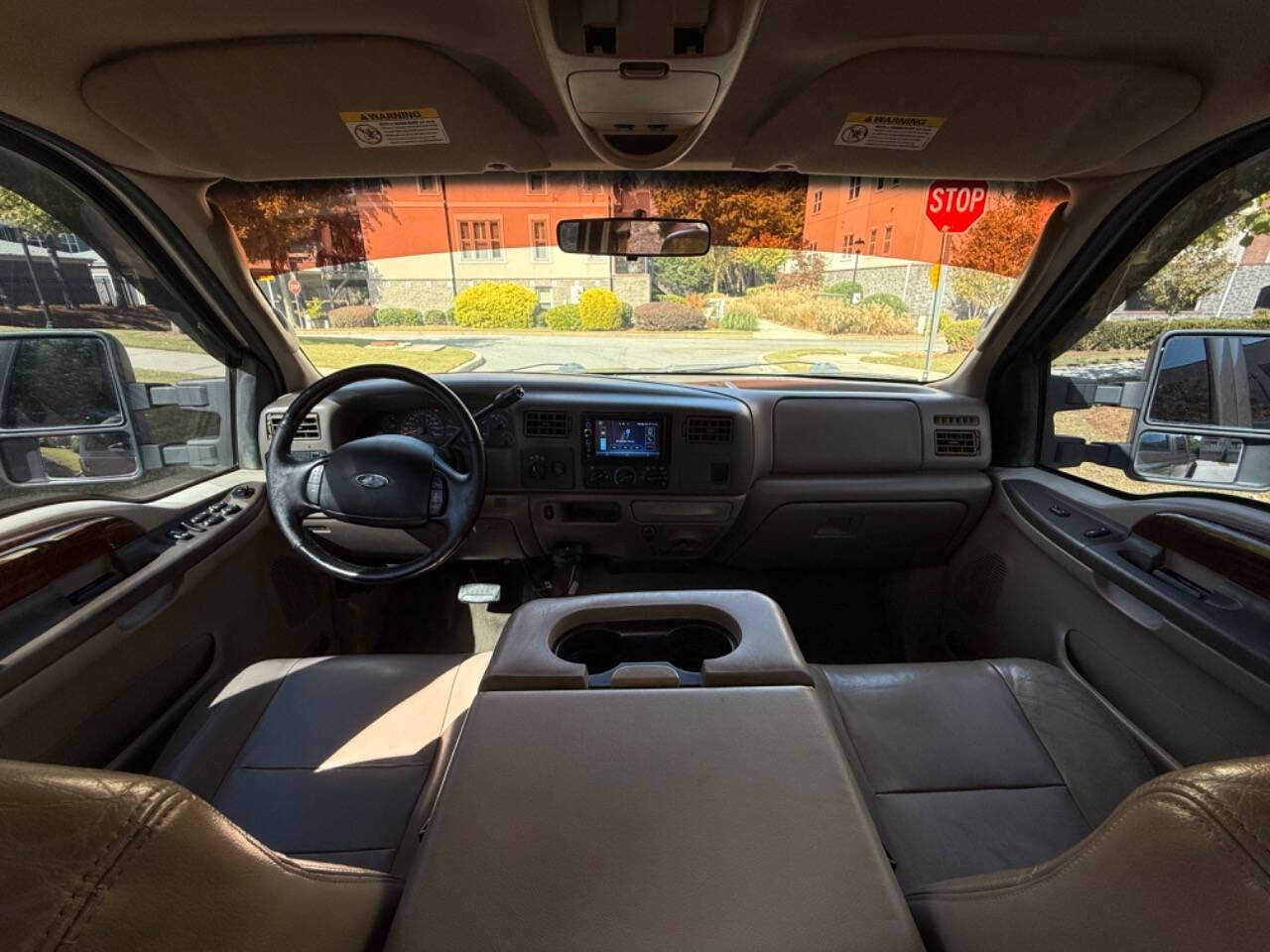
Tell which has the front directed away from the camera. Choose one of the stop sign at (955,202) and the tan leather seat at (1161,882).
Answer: the tan leather seat

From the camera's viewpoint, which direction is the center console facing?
away from the camera

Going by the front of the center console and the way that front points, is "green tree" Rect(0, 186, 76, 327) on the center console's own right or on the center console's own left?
on the center console's own left

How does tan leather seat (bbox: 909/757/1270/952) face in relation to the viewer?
away from the camera

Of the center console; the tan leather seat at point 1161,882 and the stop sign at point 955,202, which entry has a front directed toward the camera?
the stop sign

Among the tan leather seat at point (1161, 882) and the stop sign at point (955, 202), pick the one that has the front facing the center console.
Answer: the stop sign

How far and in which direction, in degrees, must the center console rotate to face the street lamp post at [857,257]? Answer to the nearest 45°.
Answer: approximately 45° to its right

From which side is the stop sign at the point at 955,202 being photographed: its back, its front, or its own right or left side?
front

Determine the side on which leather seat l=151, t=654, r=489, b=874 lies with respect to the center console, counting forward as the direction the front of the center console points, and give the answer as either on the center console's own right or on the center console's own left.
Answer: on the center console's own left

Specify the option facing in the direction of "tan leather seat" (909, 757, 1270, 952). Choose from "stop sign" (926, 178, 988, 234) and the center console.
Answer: the stop sign

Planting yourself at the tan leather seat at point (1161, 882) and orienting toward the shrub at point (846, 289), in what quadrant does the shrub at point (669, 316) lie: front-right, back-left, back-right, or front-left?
front-left

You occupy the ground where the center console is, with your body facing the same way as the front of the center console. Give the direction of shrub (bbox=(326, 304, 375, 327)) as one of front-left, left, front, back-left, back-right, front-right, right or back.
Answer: front-left

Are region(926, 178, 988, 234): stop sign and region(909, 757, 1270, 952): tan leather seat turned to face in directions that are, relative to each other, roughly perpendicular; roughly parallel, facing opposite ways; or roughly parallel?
roughly parallel, facing opposite ways

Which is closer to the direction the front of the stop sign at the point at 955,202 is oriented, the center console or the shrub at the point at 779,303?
the center console

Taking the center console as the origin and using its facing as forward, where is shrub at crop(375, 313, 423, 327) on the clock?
The shrub is roughly at 11 o'clock from the center console.

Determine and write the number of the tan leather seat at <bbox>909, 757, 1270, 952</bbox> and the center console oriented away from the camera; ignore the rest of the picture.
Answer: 2

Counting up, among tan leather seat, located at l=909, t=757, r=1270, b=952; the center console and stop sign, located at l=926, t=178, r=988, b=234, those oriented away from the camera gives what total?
2
